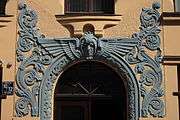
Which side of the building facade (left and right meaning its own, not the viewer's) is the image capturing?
front
